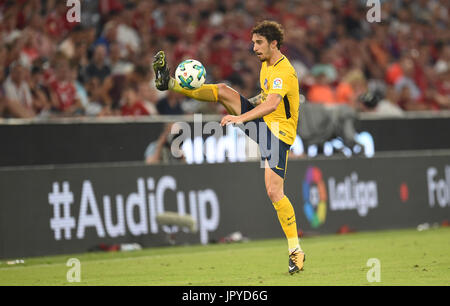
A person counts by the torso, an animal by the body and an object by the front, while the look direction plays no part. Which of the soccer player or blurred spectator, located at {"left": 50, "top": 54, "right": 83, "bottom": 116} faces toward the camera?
the blurred spectator

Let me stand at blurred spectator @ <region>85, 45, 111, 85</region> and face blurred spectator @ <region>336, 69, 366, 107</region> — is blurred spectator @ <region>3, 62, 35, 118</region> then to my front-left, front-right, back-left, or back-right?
back-right

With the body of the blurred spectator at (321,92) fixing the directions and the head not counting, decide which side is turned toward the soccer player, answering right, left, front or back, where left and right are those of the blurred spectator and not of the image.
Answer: front

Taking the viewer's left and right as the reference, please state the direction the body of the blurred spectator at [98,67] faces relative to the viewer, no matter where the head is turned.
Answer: facing the viewer

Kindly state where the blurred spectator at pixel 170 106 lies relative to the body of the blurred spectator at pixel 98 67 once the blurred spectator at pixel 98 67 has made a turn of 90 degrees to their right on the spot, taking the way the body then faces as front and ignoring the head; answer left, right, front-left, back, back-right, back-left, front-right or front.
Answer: back

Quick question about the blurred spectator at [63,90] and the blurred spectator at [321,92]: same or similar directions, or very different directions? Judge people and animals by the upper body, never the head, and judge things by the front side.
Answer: same or similar directions

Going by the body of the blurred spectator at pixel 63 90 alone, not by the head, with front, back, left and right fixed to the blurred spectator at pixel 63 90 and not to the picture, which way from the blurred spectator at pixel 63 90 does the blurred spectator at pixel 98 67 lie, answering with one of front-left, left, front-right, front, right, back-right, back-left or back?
back-left

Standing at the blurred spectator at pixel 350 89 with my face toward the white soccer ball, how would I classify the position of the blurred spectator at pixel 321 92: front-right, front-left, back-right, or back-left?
front-right

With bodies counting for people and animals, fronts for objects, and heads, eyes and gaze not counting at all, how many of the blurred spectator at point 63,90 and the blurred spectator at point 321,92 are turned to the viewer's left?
0

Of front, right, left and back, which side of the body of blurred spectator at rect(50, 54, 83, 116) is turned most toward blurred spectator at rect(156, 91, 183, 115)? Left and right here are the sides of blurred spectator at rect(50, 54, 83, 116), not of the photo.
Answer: left

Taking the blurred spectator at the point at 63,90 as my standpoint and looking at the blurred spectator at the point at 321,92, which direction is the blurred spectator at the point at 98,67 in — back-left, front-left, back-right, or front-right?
front-left

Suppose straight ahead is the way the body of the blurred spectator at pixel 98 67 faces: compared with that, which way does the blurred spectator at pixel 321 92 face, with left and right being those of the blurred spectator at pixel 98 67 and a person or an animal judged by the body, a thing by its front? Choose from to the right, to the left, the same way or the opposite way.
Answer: the same way

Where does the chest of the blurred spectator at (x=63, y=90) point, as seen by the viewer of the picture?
toward the camera

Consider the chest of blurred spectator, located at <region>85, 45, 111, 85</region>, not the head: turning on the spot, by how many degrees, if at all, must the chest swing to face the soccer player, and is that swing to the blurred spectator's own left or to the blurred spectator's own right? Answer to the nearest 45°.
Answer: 0° — they already face them

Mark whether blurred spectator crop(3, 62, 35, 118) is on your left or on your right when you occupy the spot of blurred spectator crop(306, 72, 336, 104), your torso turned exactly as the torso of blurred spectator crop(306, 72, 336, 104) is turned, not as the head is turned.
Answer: on your right

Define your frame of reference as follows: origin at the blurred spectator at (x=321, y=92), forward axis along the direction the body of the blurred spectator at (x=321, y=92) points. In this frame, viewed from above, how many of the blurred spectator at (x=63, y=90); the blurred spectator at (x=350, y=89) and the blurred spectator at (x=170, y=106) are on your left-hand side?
1

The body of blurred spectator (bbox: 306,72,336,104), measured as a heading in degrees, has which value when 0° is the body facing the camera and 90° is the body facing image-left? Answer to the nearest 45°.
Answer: approximately 0°

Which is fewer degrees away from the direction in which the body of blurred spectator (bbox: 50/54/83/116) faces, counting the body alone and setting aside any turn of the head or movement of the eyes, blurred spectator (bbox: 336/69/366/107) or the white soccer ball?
the white soccer ball
